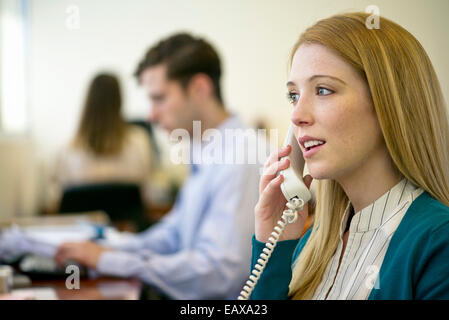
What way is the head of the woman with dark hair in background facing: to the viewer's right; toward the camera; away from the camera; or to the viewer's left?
away from the camera

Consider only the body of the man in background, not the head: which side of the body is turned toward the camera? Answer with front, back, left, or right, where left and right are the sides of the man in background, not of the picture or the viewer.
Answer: left

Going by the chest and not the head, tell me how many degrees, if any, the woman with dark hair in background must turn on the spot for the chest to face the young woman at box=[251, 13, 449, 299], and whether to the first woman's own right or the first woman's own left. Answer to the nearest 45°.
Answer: approximately 180°

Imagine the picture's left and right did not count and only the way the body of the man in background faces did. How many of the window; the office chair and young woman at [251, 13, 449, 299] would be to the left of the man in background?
1

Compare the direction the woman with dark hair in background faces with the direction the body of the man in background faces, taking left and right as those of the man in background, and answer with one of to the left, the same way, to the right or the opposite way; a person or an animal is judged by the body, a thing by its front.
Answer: to the right

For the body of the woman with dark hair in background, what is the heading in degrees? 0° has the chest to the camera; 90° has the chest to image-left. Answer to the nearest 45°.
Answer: approximately 180°

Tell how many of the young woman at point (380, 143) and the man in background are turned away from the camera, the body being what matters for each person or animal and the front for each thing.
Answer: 0

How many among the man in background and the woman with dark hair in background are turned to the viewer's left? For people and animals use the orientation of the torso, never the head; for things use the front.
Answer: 1

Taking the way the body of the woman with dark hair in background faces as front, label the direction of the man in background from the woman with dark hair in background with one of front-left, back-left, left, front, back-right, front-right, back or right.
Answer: back

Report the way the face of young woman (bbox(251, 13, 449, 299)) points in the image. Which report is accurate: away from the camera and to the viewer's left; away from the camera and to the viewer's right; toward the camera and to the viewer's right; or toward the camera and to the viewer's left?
toward the camera and to the viewer's left

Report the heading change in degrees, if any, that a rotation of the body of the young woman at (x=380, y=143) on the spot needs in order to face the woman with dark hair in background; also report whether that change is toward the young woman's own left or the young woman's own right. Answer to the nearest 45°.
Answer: approximately 90° to the young woman's own right

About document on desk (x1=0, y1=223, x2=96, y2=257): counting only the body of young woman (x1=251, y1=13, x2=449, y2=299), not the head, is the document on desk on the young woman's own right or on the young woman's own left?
on the young woman's own right

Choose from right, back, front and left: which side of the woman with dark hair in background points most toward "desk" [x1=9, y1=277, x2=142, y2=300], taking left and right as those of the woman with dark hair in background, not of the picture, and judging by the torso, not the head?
back

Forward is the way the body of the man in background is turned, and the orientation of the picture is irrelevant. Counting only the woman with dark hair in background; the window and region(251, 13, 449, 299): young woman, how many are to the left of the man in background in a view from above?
1

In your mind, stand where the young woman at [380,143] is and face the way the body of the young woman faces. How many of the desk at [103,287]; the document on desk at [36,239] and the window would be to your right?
3

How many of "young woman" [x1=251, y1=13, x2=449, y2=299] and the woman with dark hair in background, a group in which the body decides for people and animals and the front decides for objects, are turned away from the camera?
1
